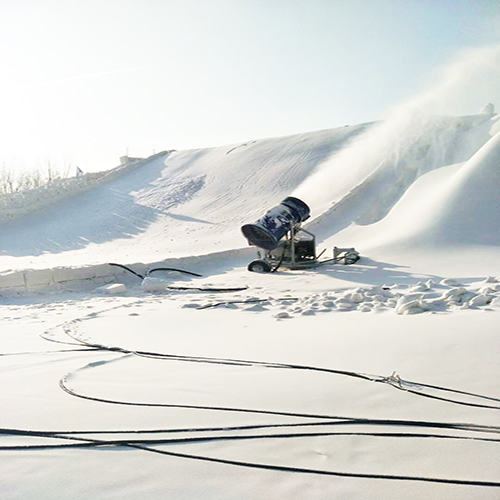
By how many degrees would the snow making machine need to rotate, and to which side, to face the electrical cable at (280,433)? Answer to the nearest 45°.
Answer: approximately 135° to its right

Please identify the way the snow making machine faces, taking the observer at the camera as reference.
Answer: facing away from the viewer and to the right of the viewer
